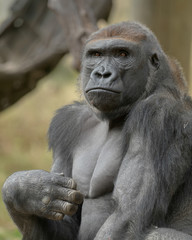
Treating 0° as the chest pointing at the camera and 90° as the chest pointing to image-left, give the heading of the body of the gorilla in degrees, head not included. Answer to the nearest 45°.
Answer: approximately 45°
